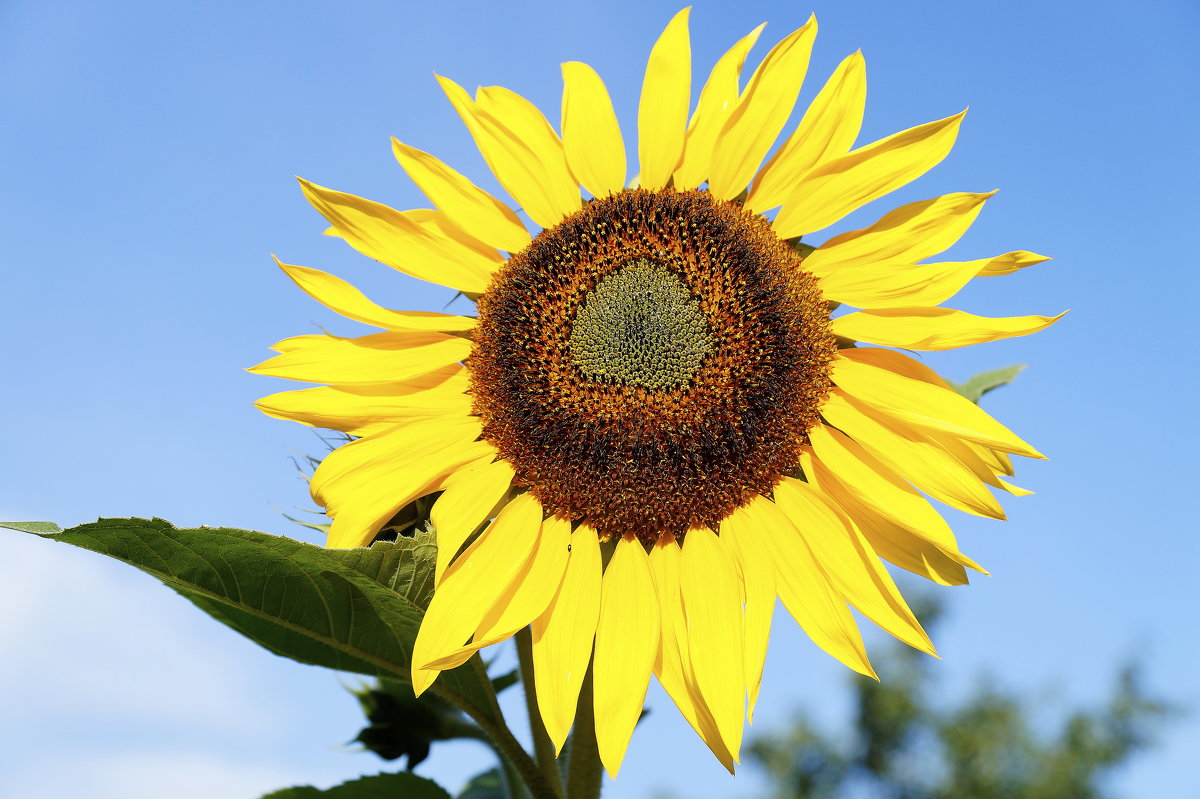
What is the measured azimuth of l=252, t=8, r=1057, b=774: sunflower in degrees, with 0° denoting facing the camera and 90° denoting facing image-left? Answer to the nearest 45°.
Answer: approximately 0°
